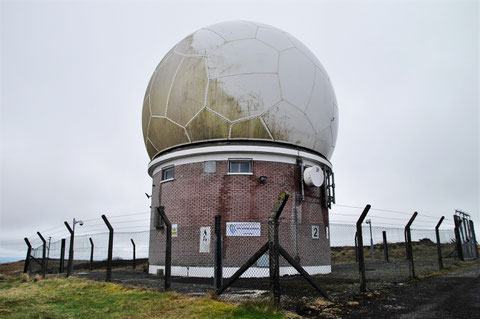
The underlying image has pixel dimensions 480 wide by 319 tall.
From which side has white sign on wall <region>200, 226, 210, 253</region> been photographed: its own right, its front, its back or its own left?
front

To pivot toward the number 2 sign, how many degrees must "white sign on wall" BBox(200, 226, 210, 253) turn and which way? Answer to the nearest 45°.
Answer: approximately 90° to its left
